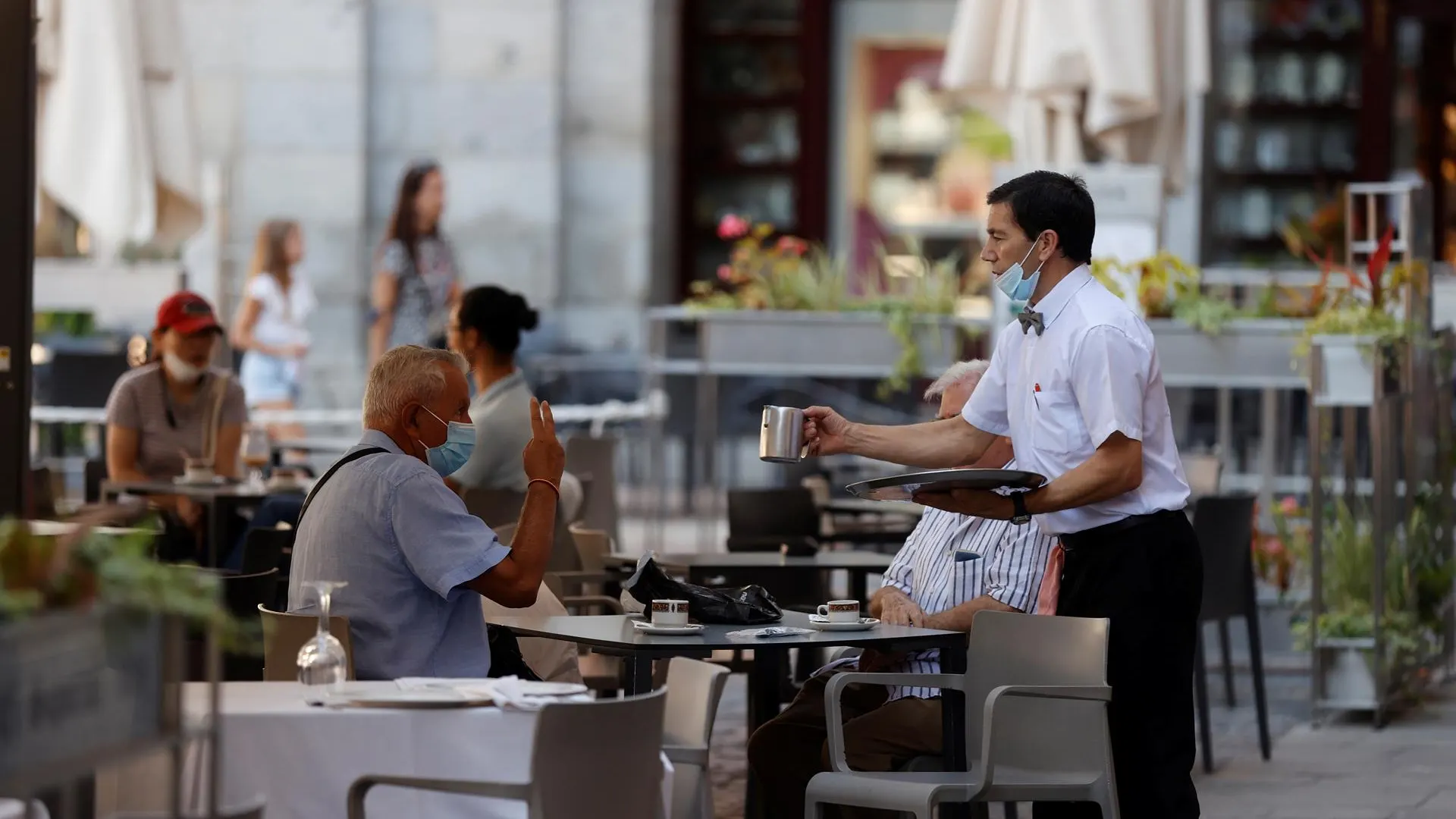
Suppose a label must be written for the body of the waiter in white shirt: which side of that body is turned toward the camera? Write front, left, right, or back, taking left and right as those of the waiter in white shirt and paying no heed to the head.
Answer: left

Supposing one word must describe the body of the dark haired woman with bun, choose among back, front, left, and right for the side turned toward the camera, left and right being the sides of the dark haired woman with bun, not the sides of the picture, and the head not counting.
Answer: left

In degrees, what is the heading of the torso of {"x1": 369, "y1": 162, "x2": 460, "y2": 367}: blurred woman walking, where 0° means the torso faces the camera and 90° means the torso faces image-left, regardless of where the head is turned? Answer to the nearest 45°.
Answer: approximately 315°

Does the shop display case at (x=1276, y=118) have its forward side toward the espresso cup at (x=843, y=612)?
yes

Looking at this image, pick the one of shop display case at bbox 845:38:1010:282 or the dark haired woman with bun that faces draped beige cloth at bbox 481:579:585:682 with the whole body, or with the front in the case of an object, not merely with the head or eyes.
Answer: the shop display case

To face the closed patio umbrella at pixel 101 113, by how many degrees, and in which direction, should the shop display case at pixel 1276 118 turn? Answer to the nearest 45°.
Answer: approximately 45° to its right
